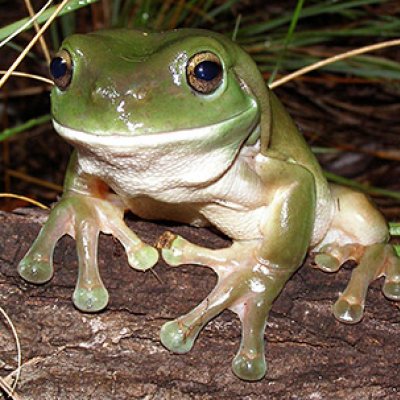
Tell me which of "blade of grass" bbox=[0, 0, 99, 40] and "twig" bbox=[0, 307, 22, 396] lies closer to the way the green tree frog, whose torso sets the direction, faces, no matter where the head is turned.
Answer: the twig

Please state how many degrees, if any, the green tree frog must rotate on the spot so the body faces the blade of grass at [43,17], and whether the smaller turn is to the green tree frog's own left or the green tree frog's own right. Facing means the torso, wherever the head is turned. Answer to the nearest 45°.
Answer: approximately 90° to the green tree frog's own right

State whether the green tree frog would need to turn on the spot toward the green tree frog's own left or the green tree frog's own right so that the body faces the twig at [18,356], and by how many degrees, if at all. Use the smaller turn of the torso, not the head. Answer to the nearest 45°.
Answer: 0° — it already faces it

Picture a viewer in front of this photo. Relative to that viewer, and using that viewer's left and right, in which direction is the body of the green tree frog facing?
facing the viewer and to the left of the viewer
